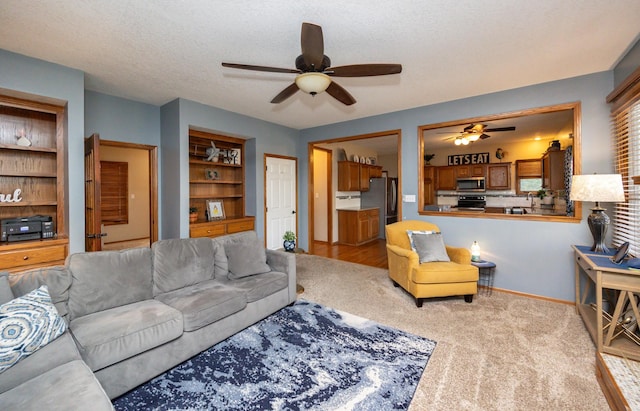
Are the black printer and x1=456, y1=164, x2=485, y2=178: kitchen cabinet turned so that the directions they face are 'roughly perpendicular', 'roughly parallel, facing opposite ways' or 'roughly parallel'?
roughly perpendicular

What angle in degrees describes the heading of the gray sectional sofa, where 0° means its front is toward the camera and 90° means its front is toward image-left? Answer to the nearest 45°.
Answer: approximately 315°

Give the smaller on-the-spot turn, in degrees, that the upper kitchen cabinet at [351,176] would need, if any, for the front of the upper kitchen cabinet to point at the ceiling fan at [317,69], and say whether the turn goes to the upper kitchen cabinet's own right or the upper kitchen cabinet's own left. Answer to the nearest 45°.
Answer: approximately 45° to the upper kitchen cabinet's own right

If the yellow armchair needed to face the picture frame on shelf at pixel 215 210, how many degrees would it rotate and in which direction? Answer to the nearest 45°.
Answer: approximately 135° to its right

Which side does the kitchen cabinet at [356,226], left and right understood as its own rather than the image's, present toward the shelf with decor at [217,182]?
right

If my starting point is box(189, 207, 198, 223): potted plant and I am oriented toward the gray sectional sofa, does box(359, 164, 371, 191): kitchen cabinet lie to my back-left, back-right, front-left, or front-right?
back-left

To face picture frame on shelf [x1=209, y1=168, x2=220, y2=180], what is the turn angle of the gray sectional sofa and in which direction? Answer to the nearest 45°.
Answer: approximately 135° to its left

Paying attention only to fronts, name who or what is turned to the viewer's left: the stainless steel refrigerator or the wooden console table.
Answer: the wooden console table

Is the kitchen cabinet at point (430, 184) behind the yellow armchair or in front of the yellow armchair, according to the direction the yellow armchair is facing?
behind

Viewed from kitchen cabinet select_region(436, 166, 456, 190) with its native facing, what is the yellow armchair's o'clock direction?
The yellow armchair is roughly at 12 o'clock from the kitchen cabinet.

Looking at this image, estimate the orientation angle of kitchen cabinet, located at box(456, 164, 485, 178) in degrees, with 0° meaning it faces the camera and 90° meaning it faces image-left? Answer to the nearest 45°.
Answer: approximately 0°
